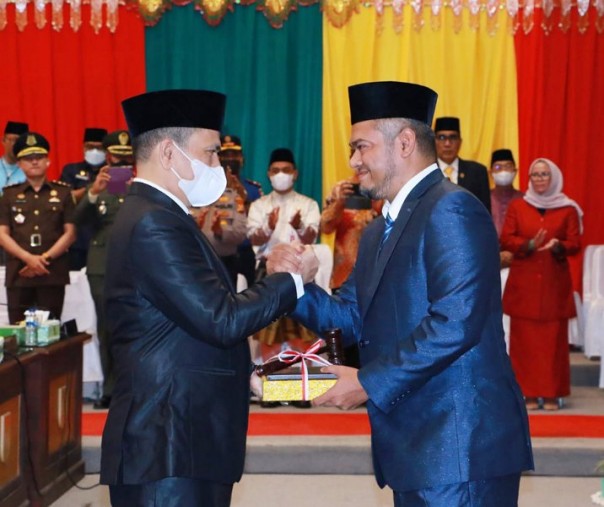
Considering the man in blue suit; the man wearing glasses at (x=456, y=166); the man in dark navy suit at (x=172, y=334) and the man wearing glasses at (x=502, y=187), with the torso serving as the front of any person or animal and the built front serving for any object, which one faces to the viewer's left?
the man in blue suit

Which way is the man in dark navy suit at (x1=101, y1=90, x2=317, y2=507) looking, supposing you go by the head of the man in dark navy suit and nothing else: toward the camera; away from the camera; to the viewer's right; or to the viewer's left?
to the viewer's right

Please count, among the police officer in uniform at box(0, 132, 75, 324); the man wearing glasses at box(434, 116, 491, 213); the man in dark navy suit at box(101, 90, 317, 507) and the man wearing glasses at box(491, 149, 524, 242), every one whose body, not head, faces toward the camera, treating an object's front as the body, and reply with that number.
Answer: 3

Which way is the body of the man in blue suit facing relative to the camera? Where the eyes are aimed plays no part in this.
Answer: to the viewer's left

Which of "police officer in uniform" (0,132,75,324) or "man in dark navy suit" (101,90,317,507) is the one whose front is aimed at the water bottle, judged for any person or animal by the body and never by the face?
the police officer in uniform

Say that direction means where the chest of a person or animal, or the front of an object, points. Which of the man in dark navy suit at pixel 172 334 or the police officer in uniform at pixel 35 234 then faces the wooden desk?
the police officer in uniform

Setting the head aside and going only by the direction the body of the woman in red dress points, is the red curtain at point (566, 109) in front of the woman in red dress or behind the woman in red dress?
behind

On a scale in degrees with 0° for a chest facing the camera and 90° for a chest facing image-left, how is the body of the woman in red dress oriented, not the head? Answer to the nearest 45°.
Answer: approximately 0°

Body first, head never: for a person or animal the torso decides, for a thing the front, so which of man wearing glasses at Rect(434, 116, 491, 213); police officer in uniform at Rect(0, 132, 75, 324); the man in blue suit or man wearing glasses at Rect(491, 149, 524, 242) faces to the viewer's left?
the man in blue suit

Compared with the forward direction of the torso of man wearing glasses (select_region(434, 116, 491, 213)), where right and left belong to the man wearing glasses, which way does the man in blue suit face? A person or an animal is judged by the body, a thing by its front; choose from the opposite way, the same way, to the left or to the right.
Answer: to the right

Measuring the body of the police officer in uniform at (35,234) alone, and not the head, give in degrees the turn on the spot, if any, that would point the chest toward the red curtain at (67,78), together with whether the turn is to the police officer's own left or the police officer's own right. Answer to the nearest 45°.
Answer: approximately 180°
